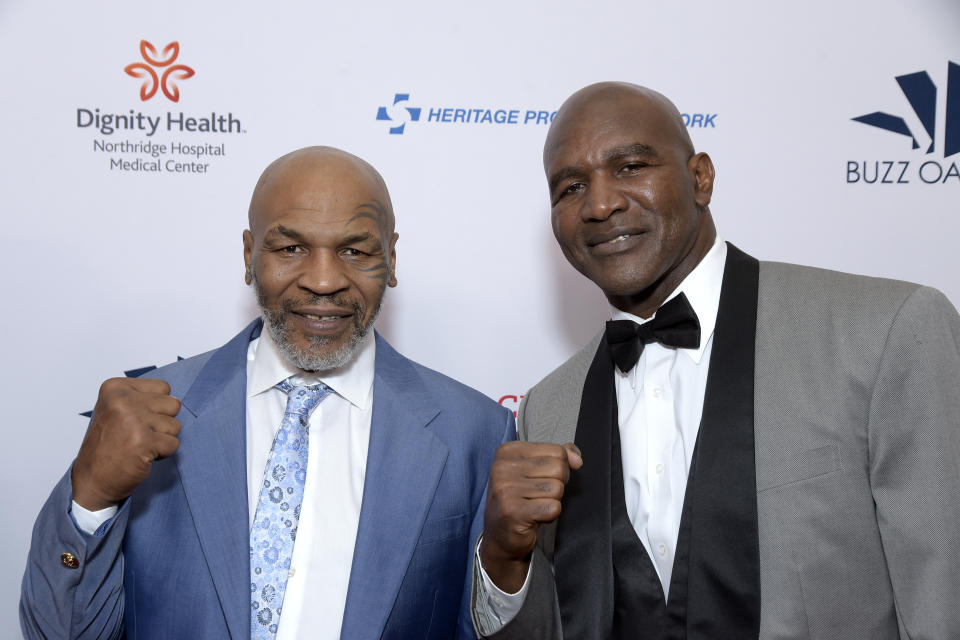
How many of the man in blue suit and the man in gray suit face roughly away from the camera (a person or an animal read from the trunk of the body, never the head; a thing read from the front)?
0

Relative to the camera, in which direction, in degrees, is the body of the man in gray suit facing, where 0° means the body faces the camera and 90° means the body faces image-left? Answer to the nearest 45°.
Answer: approximately 45°

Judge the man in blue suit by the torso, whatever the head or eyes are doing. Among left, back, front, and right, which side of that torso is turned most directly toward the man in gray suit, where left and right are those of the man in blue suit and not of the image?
left
